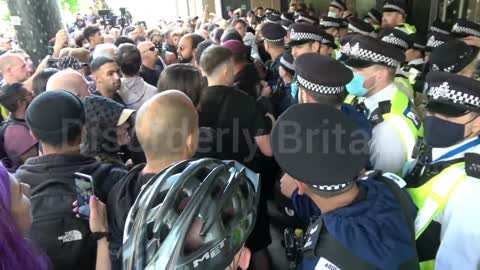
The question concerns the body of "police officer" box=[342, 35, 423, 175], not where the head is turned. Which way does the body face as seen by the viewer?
to the viewer's left

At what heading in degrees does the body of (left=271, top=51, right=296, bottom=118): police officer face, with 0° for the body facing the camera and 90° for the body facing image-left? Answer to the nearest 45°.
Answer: approximately 90°

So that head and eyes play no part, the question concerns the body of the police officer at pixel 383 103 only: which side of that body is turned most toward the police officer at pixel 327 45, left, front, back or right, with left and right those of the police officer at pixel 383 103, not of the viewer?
right

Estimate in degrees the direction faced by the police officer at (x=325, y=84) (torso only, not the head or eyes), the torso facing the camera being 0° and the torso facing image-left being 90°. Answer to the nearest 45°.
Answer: approximately 135°

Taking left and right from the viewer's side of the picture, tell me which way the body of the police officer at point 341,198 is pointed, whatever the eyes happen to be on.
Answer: facing away from the viewer and to the left of the viewer

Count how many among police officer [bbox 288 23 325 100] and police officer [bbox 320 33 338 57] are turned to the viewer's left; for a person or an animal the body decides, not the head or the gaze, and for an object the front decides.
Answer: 2

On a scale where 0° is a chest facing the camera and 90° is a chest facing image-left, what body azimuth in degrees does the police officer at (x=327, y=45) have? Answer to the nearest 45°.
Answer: approximately 90°

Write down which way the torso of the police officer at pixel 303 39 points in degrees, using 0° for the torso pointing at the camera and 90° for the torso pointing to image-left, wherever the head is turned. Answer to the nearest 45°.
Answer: approximately 90°

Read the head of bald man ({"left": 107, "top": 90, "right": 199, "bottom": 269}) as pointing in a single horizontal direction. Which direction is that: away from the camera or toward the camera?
away from the camera

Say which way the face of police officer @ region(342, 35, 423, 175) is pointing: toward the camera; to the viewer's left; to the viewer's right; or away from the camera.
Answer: to the viewer's left
